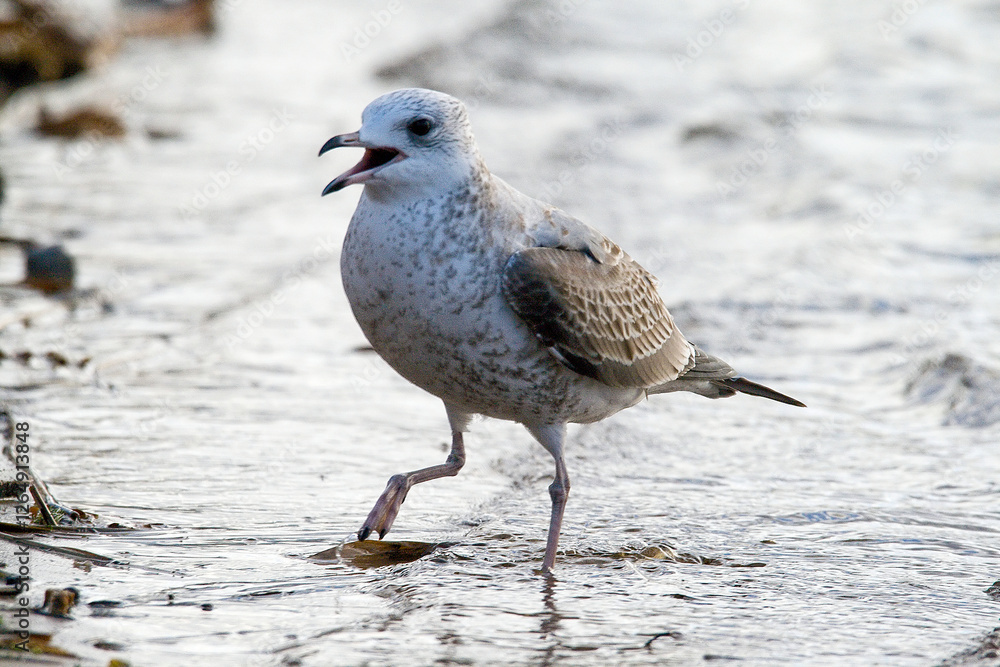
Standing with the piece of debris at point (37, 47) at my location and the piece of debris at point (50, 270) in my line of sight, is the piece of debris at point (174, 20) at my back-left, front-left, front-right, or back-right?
back-left

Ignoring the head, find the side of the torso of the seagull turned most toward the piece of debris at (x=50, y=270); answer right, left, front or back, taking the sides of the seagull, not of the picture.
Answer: right

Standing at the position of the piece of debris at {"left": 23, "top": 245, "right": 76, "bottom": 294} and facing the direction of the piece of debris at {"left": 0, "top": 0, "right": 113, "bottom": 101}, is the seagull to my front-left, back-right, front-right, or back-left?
back-right

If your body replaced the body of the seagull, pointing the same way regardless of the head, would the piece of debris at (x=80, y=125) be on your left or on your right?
on your right

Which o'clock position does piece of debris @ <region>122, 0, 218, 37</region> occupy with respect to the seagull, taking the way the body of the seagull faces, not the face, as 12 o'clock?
The piece of debris is roughly at 4 o'clock from the seagull.

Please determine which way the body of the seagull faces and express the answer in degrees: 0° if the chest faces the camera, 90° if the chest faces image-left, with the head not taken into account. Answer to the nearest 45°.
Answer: approximately 45°

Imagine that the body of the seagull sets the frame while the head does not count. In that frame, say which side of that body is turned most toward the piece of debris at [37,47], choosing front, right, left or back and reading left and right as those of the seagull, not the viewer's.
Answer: right
